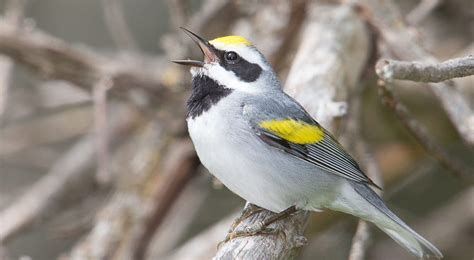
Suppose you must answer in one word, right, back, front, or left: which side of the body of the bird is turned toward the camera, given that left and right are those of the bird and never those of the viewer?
left

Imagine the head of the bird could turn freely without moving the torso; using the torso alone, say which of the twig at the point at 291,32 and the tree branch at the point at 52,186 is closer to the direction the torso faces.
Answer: the tree branch

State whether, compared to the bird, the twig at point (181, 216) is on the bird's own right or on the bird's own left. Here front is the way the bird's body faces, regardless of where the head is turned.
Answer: on the bird's own right

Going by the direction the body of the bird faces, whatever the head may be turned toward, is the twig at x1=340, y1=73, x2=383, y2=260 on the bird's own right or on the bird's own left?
on the bird's own right

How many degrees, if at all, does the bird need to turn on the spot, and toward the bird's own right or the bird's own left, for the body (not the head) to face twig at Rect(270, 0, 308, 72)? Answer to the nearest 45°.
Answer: approximately 135° to the bird's own right

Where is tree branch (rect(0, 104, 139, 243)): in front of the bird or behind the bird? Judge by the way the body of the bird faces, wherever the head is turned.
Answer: in front
